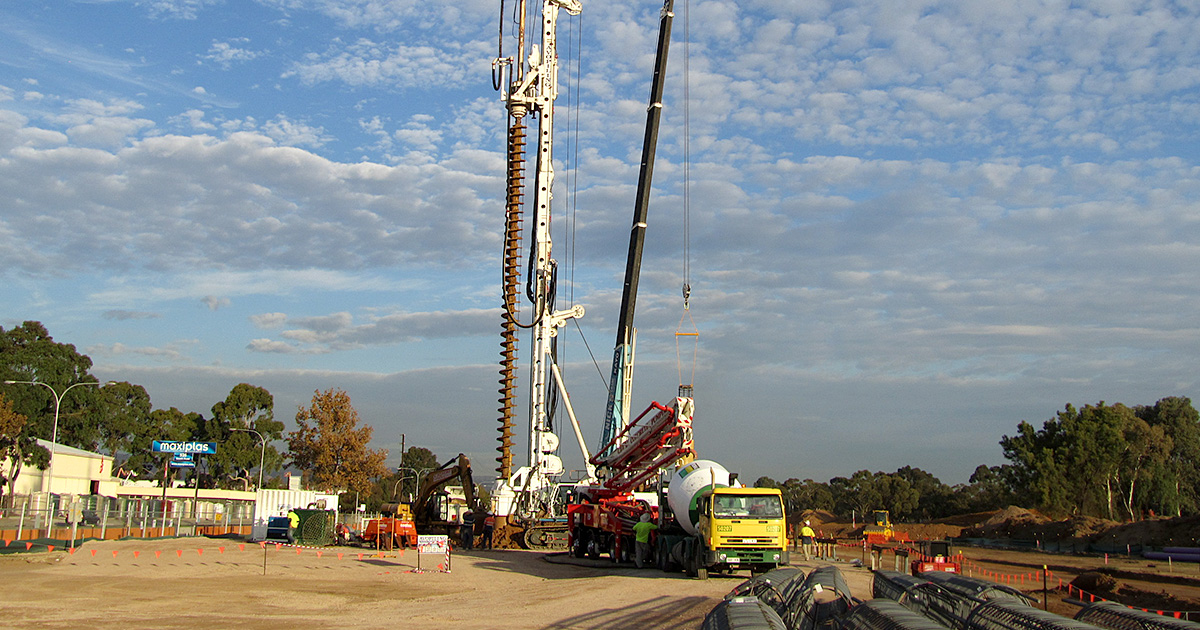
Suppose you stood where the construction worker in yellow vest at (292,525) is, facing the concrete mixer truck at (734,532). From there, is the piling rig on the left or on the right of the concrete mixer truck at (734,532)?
left

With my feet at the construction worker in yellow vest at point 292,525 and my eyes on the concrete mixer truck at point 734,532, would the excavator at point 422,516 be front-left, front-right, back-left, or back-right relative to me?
front-left

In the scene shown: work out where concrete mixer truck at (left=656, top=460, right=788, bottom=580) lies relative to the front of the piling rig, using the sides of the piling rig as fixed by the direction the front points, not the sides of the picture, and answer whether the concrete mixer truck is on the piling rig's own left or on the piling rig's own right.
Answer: on the piling rig's own left

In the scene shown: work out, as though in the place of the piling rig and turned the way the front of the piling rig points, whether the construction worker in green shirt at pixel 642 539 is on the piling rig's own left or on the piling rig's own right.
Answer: on the piling rig's own left
